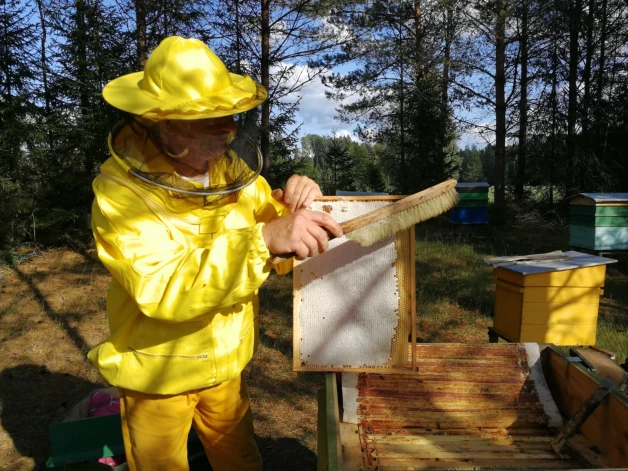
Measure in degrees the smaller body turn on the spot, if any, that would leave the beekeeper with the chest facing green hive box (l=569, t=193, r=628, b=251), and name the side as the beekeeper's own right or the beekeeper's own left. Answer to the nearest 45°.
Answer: approximately 90° to the beekeeper's own left

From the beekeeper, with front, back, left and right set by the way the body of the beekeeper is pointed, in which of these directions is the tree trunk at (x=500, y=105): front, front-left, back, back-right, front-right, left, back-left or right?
left

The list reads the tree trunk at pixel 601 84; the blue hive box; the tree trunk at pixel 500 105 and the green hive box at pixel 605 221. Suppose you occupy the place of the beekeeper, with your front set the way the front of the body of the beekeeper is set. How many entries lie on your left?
4

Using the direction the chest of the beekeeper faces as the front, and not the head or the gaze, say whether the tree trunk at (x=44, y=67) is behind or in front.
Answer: behind

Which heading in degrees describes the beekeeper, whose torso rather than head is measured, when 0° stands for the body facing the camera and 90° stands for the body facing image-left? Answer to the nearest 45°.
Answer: approximately 315°

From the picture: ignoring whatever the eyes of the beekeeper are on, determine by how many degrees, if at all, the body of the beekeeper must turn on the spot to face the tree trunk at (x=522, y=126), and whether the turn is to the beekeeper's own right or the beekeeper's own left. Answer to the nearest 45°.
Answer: approximately 90° to the beekeeper's own left

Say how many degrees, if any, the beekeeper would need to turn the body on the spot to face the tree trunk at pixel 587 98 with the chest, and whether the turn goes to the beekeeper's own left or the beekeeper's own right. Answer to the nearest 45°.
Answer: approximately 90° to the beekeeper's own left

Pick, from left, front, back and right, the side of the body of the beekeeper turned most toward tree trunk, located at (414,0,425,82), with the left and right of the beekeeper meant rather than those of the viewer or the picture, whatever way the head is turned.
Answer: left

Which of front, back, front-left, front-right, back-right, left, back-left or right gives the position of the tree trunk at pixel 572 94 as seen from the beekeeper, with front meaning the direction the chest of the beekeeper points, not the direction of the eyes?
left

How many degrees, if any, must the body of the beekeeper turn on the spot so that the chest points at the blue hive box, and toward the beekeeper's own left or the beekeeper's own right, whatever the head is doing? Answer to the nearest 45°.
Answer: approximately 90° to the beekeeper's own left
